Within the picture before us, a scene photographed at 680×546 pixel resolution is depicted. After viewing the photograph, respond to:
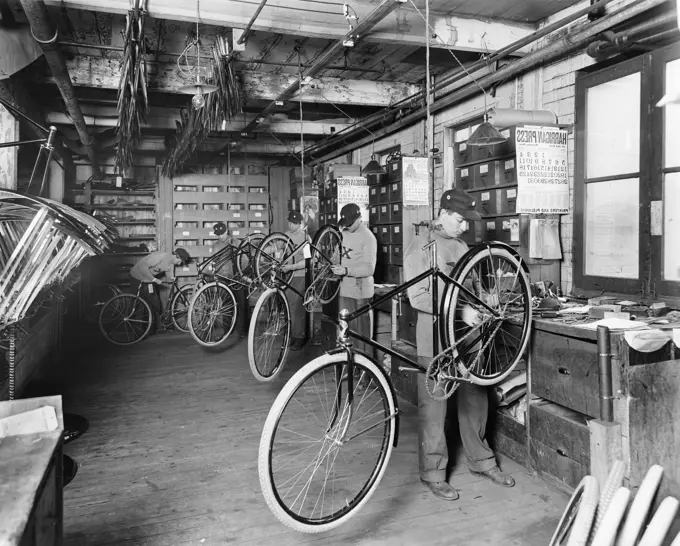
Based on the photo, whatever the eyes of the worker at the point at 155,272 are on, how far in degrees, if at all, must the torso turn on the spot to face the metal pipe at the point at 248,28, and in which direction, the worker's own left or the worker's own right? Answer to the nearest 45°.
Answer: approximately 90° to the worker's own right

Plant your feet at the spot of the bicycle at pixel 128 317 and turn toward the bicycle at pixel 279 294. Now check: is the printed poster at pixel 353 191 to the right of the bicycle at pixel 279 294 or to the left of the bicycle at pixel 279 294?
left

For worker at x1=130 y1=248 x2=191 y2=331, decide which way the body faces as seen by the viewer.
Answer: to the viewer's right

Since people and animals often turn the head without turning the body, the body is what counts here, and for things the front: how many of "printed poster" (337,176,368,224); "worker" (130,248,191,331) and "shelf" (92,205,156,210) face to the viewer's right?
1

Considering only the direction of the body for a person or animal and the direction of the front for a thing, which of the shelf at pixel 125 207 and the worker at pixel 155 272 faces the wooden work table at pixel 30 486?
the shelf

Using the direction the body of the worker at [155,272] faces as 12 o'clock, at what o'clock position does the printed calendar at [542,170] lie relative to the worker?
The printed calendar is roughly at 2 o'clock from the worker.

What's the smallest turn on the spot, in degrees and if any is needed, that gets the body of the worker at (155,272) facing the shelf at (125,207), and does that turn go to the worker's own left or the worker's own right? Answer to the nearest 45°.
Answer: approximately 90° to the worker's own left

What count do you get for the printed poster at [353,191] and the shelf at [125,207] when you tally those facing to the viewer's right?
0

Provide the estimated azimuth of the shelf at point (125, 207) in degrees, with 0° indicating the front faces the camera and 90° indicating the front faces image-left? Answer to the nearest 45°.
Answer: approximately 0°

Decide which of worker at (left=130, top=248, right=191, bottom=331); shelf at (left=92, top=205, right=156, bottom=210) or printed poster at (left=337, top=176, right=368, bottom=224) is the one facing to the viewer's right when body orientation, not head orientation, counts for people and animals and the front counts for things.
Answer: the worker
